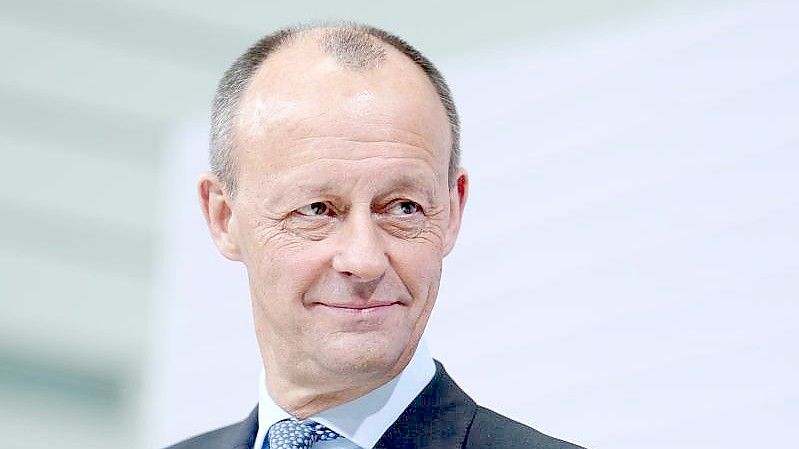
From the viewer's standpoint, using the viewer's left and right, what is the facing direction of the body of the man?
facing the viewer and to the left of the viewer
